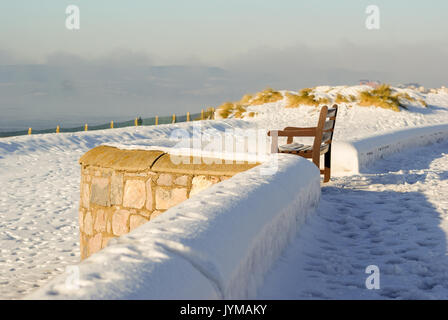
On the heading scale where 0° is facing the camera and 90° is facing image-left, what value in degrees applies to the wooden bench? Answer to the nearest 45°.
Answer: approximately 90°

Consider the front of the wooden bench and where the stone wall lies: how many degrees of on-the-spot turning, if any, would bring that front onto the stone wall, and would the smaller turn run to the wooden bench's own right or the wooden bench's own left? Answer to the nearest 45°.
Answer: approximately 45° to the wooden bench's own left
